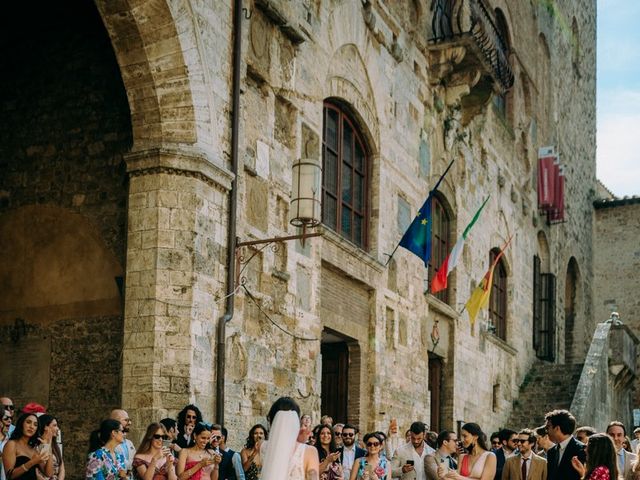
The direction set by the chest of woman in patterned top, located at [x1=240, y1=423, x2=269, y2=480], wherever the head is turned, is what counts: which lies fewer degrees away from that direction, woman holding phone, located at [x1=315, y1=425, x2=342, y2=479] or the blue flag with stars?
the woman holding phone

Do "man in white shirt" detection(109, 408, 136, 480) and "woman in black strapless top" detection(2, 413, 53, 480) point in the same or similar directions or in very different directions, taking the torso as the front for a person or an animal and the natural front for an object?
same or similar directions

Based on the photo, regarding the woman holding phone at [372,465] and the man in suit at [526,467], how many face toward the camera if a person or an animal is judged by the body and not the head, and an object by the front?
2

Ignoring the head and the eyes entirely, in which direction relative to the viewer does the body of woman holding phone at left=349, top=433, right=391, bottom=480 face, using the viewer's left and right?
facing the viewer

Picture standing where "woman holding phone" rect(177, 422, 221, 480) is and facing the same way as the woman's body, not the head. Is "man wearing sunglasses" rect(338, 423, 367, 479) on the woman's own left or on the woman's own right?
on the woman's own left

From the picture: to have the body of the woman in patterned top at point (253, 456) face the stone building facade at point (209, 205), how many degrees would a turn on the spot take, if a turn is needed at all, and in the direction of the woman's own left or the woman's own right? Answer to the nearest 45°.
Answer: approximately 135° to the woman's own left

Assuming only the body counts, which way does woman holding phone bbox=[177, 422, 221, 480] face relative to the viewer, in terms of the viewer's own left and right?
facing the viewer and to the right of the viewer

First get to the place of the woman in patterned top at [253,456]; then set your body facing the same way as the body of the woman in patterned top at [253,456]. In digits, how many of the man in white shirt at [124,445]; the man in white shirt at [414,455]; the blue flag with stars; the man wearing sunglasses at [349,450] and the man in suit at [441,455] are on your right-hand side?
1

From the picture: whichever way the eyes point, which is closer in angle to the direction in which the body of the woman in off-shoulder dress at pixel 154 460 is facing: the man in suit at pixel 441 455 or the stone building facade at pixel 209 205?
the man in suit

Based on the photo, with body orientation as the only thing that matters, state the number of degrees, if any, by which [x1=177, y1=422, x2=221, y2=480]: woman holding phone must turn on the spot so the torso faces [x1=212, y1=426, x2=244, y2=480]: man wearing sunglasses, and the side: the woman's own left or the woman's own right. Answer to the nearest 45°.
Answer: approximately 90° to the woman's own left

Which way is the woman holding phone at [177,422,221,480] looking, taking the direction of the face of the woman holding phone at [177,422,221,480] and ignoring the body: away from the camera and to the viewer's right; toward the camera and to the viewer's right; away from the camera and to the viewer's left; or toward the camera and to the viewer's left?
toward the camera and to the viewer's right
